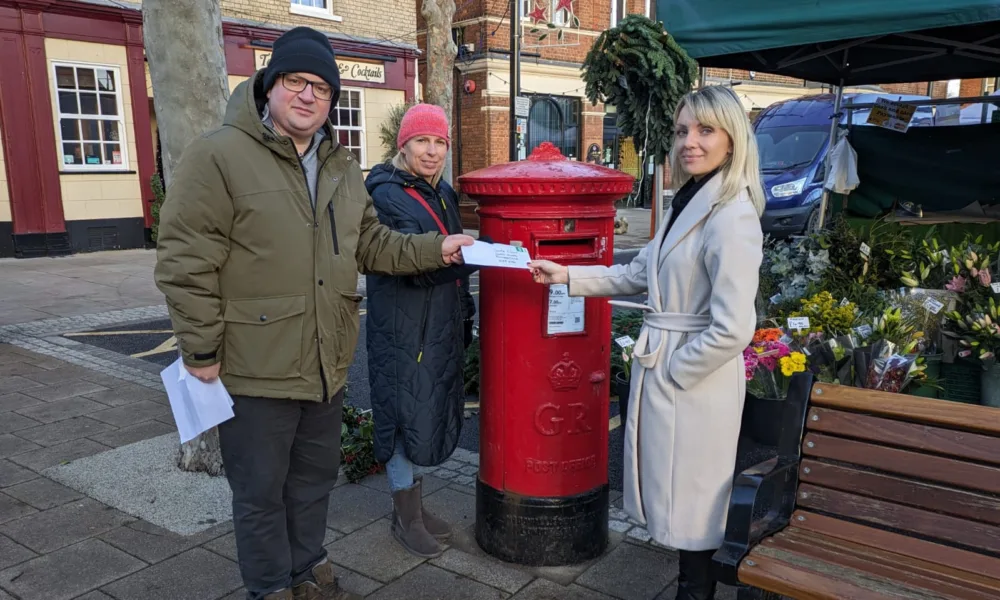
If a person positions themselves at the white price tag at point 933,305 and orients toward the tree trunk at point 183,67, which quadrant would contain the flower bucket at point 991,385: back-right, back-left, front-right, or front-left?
back-left

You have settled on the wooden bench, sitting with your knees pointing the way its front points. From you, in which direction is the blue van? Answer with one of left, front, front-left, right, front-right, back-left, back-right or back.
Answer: back-right

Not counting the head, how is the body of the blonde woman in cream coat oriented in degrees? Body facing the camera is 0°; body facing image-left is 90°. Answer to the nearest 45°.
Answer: approximately 45°

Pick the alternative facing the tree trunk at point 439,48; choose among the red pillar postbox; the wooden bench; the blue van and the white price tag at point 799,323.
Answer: the blue van

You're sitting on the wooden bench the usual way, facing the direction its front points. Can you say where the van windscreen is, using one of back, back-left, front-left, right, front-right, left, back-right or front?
back-right

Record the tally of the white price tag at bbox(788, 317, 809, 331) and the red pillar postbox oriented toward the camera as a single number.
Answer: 2

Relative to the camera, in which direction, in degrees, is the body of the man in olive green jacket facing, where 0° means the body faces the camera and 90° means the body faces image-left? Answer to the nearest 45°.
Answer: approximately 315°

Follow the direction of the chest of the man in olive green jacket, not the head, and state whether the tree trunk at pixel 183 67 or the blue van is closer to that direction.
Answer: the blue van

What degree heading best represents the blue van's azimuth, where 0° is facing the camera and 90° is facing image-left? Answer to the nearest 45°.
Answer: approximately 45°

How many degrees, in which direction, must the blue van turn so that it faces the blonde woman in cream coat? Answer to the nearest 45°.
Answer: approximately 45° to its left

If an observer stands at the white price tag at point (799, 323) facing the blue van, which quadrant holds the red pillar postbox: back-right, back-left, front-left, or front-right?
back-left

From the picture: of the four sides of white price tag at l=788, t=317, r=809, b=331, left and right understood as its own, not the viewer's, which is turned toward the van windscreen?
back
